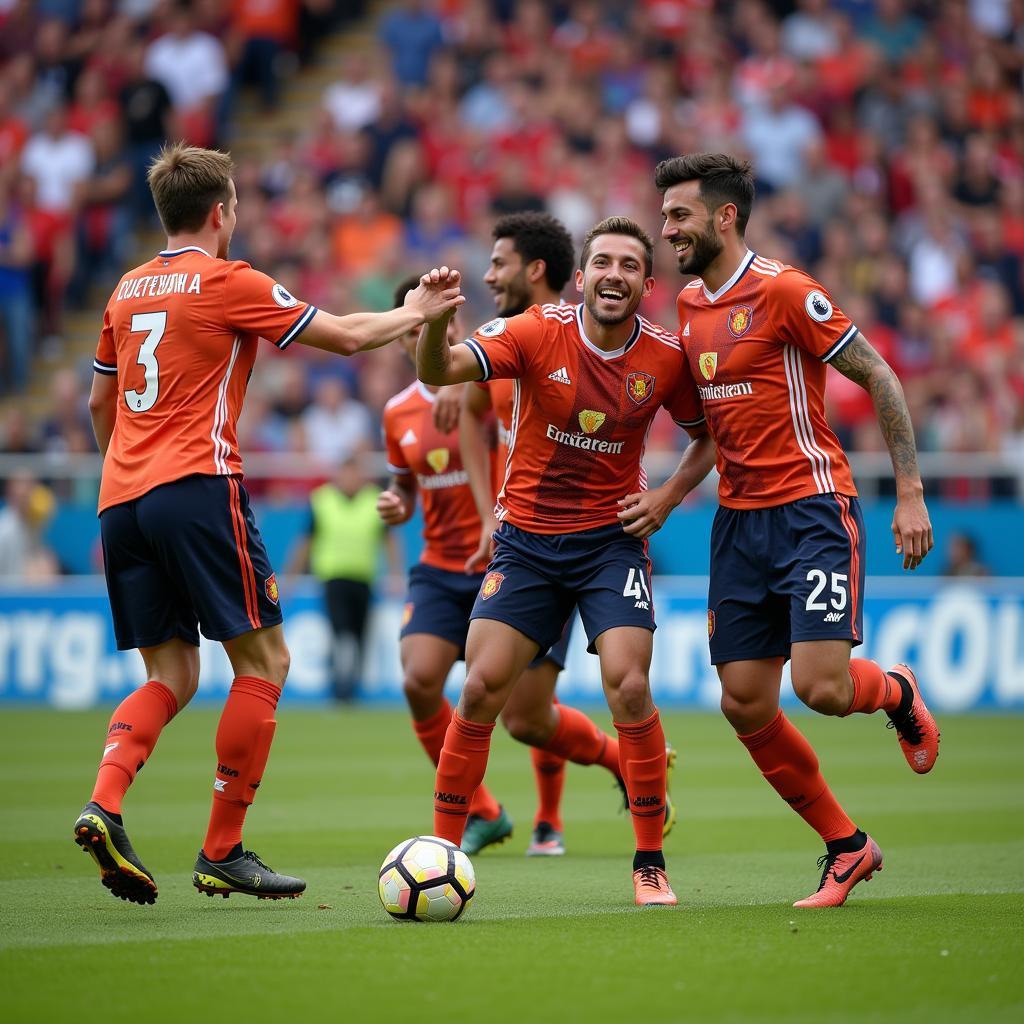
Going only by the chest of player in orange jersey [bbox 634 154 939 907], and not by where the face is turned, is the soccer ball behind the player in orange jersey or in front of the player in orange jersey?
in front

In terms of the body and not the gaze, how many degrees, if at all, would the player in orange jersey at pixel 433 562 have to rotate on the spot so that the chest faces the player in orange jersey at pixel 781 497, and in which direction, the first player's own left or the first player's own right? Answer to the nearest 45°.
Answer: approximately 45° to the first player's own left

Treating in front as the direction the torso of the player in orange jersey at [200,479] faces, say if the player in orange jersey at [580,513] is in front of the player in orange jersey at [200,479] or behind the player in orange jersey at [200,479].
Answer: in front

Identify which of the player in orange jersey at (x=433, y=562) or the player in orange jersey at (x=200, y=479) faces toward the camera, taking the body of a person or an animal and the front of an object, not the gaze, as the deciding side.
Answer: the player in orange jersey at (x=433, y=562)

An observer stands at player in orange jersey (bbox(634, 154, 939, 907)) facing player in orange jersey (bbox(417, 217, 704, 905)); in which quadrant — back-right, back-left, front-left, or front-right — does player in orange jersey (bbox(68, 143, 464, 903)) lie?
front-left

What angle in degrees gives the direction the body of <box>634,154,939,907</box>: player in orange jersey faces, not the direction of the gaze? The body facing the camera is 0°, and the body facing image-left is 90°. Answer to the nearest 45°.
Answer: approximately 45°

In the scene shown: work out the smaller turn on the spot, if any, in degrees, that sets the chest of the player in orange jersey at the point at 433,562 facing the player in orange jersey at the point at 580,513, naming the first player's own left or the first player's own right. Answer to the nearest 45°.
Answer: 0° — they already face them

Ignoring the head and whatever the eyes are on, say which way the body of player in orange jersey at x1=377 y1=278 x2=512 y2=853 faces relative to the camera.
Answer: toward the camera

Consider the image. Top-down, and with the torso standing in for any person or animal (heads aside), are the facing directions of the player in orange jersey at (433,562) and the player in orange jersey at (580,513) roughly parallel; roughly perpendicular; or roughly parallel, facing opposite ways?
roughly parallel

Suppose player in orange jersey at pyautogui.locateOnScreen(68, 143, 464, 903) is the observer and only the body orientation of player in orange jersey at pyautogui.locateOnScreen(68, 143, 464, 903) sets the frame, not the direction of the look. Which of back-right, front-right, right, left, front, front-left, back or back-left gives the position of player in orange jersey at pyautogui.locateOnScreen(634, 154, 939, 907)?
front-right

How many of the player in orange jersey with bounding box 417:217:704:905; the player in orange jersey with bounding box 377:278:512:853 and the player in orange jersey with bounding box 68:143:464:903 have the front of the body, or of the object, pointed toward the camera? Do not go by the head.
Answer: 2

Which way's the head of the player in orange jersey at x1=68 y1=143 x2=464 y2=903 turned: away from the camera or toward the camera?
away from the camera

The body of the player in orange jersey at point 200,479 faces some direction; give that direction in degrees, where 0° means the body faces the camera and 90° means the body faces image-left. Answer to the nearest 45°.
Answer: approximately 225°

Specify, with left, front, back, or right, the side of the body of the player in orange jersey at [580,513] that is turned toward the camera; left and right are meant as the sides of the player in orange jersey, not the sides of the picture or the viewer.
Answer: front

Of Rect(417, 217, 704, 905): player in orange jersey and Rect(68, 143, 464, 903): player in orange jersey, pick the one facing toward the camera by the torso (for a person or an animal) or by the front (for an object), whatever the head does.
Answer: Rect(417, 217, 704, 905): player in orange jersey

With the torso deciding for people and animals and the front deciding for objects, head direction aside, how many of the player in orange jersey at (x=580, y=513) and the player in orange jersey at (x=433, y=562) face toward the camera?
2
